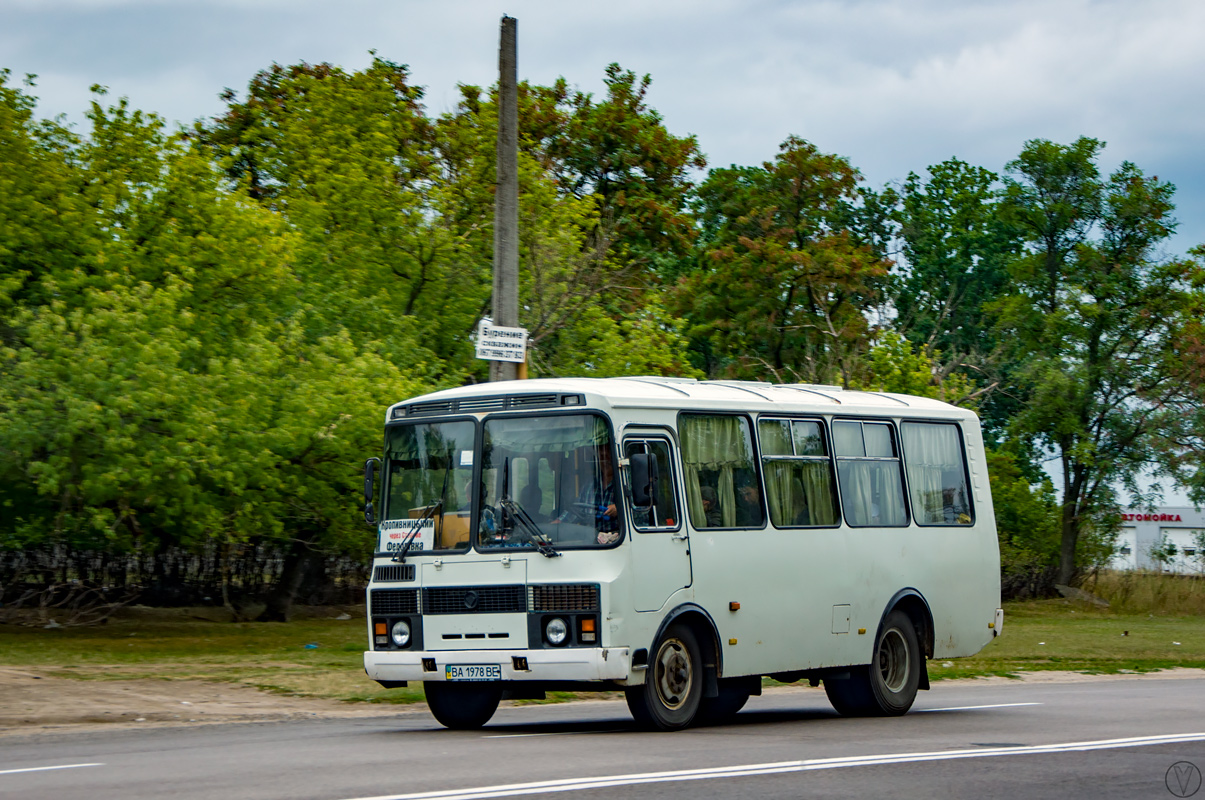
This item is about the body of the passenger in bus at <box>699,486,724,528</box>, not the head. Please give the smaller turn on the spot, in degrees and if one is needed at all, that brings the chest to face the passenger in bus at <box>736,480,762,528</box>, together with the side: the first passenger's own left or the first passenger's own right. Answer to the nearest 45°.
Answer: approximately 180°

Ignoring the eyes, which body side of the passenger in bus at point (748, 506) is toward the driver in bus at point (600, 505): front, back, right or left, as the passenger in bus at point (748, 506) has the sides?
front

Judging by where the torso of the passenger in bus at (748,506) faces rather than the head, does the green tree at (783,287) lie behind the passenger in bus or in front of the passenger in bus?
behind

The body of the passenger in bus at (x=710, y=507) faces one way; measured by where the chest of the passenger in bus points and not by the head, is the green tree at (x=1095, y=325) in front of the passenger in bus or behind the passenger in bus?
behind

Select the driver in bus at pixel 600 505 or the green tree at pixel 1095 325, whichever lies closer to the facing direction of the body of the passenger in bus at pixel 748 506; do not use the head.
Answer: the driver in bus

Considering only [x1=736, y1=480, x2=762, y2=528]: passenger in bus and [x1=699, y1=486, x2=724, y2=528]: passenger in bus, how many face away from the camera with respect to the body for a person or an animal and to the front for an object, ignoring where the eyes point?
0

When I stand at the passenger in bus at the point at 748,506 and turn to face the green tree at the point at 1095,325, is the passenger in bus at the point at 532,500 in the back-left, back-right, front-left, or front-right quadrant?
back-left

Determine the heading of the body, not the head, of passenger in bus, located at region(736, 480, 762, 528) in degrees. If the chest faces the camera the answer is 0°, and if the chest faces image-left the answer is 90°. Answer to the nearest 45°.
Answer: approximately 45°

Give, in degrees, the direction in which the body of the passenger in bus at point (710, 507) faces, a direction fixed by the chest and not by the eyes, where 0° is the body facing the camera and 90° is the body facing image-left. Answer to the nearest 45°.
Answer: approximately 45°

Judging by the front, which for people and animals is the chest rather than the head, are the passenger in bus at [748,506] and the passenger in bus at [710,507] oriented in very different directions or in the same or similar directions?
same or similar directions

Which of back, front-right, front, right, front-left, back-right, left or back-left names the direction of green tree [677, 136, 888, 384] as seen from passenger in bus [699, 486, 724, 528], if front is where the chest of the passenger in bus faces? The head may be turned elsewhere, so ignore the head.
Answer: back-right
